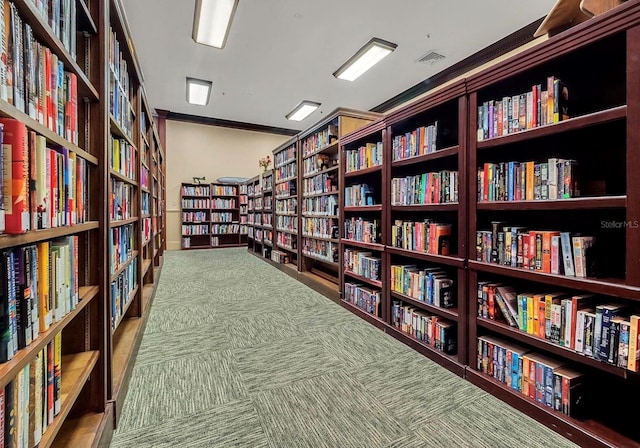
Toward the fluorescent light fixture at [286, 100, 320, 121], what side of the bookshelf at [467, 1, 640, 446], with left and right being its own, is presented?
right

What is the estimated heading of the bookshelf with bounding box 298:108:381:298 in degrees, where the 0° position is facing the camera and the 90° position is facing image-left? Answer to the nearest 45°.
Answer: approximately 45°

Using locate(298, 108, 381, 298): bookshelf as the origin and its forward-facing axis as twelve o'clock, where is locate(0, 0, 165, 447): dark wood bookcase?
The dark wood bookcase is roughly at 11 o'clock from the bookshelf.

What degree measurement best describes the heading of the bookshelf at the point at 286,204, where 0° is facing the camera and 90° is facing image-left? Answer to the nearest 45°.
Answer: approximately 45°

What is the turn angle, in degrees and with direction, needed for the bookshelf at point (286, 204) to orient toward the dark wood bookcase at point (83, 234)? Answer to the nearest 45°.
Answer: approximately 45° to its left

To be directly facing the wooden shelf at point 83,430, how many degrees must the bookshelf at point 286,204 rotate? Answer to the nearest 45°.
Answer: approximately 45° to its left

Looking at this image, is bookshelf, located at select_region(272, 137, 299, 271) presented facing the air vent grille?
no

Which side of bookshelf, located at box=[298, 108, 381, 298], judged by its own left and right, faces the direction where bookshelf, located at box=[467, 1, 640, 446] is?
left

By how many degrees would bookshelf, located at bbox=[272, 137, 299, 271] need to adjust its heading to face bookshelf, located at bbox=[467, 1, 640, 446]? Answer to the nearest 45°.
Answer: approximately 45° to its left

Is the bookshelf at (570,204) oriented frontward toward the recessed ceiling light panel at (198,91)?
no

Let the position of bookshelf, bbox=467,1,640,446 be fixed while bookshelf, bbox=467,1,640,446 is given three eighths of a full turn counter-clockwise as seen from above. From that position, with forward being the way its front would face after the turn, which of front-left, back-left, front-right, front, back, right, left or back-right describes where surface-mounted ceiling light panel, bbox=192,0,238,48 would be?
back

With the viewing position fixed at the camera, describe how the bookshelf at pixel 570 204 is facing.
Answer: facing the viewer and to the left of the viewer

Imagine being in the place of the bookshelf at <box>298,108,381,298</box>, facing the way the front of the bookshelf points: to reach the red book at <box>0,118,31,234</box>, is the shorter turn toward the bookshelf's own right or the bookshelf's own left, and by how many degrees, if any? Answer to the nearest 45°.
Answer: approximately 45° to the bookshelf's own left

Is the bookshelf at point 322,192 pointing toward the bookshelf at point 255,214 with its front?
no

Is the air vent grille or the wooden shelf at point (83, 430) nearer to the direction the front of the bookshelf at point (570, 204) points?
the wooden shelf

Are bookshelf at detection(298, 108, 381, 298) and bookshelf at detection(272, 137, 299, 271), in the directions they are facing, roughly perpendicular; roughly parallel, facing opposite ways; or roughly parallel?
roughly parallel
